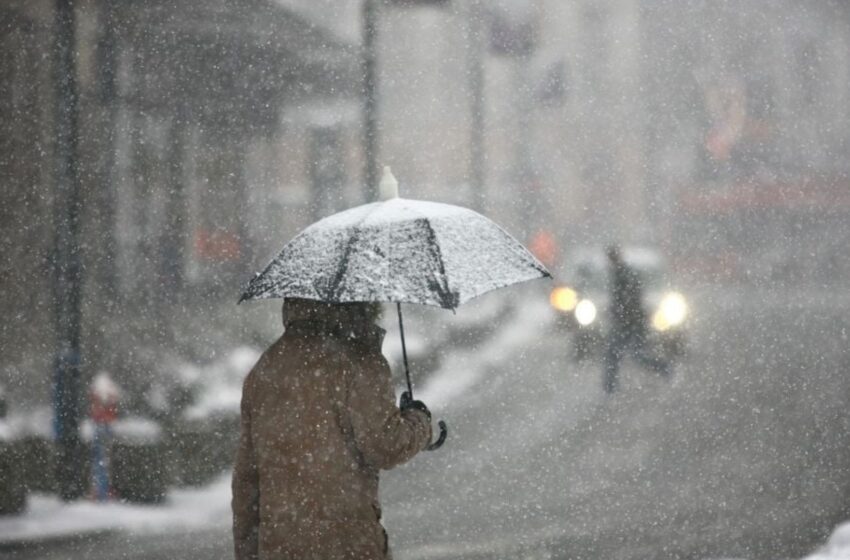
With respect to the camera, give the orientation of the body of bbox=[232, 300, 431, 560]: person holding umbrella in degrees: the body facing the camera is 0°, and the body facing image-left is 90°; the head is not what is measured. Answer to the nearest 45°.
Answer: approximately 225°

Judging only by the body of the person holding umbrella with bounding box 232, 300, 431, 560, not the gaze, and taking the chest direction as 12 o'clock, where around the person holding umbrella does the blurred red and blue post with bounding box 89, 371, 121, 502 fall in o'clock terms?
The blurred red and blue post is roughly at 10 o'clock from the person holding umbrella.

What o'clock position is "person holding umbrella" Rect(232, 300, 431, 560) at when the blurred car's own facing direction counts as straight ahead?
The person holding umbrella is roughly at 12 o'clock from the blurred car.

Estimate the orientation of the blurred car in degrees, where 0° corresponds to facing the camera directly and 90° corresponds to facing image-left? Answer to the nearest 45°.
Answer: approximately 0°

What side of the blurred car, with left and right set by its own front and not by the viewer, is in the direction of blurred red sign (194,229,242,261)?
right

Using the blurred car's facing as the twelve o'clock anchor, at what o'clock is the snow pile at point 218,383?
The snow pile is roughly at 1 o'clock from the blurred car.
